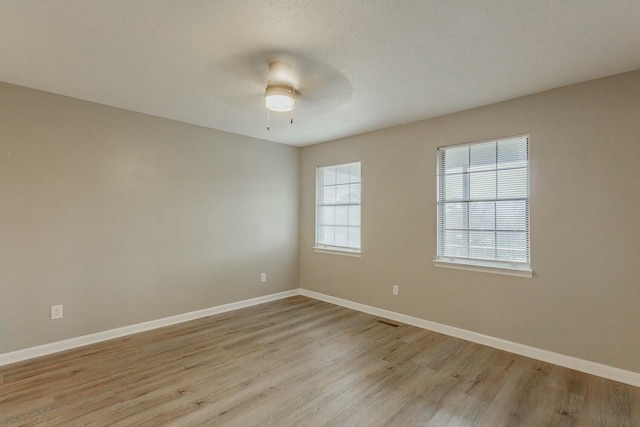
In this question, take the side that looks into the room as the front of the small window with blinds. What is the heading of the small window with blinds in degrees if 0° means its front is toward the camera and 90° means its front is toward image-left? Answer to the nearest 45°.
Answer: approximately 45°

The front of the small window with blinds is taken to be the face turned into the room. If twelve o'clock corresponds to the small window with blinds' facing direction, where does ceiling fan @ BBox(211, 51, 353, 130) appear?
The ceiling fan is roughly at 11 o'clock from the small window with blinds.

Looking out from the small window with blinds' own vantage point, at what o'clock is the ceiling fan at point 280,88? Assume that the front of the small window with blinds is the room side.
The ceiling fan is roughly at 11 o'clock from the small window with blinds.
